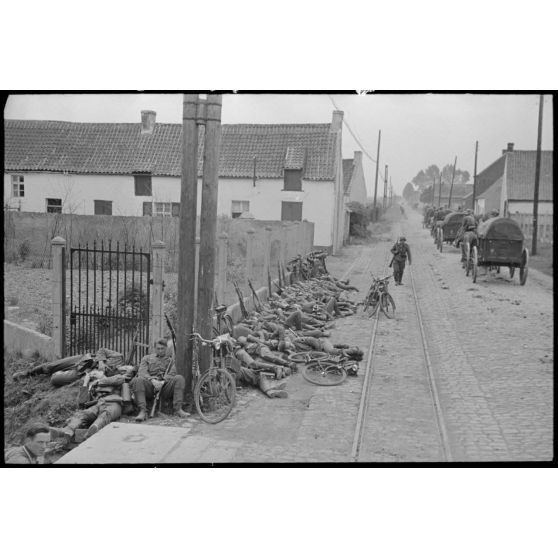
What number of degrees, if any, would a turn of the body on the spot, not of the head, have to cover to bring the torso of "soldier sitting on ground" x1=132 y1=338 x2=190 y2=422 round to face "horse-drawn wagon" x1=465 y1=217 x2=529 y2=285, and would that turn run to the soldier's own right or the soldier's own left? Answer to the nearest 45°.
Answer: approximately 135° to the soldier's own left

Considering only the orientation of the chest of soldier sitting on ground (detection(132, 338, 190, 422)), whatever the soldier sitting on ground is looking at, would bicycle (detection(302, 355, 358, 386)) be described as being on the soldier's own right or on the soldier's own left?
on the soldier's own left

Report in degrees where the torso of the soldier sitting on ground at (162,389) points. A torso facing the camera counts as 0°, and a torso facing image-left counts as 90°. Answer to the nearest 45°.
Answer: approximately 0°
